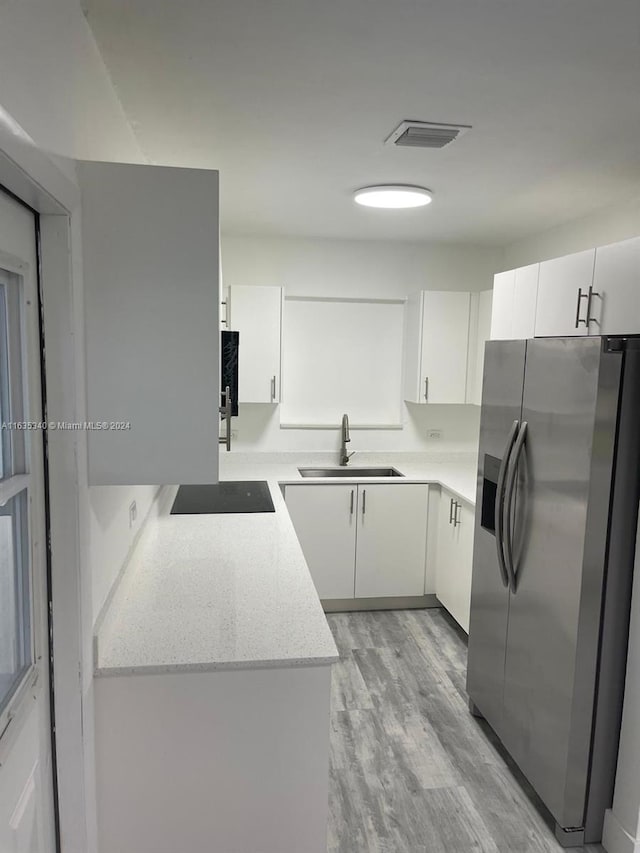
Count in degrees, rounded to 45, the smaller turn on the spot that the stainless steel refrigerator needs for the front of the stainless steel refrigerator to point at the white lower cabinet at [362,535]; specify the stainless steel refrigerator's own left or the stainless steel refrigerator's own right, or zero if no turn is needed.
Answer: approximately 90° to the stainless steel refrigerator's own right

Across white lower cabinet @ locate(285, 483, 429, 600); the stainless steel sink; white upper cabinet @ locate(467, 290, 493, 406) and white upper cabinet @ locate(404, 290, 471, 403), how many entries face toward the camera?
3

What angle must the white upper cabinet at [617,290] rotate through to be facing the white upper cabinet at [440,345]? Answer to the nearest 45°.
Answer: approximately 90° to its right

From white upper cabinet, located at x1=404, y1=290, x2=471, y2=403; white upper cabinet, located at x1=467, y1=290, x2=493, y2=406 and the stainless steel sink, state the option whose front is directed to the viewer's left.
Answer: white upper cabinet, located at x1=467, y1=290, x2=493, y2=406

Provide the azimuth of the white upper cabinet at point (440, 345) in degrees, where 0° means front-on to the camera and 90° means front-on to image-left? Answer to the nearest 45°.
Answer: approximately 0°

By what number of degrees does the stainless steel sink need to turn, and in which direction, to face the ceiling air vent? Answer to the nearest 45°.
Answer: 0° — it already faces it

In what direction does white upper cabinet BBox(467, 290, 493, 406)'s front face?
to the viewer's left

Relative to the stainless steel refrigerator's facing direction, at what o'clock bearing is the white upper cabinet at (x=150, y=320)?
The white upper cabinet is roughly at 12 o'clock from the stainless steel refrigerator.

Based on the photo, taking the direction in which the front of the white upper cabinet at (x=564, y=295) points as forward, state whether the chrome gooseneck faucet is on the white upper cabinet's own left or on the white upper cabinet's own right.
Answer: on the white upper cabinet's own right

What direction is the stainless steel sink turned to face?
toward the camera

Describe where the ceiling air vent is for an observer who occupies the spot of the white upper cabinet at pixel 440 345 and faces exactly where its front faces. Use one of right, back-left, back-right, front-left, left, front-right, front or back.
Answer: front

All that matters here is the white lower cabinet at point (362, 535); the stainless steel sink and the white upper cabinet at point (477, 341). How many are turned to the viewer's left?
1

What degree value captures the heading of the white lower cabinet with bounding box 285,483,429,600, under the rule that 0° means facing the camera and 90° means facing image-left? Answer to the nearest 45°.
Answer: approximately 0°
